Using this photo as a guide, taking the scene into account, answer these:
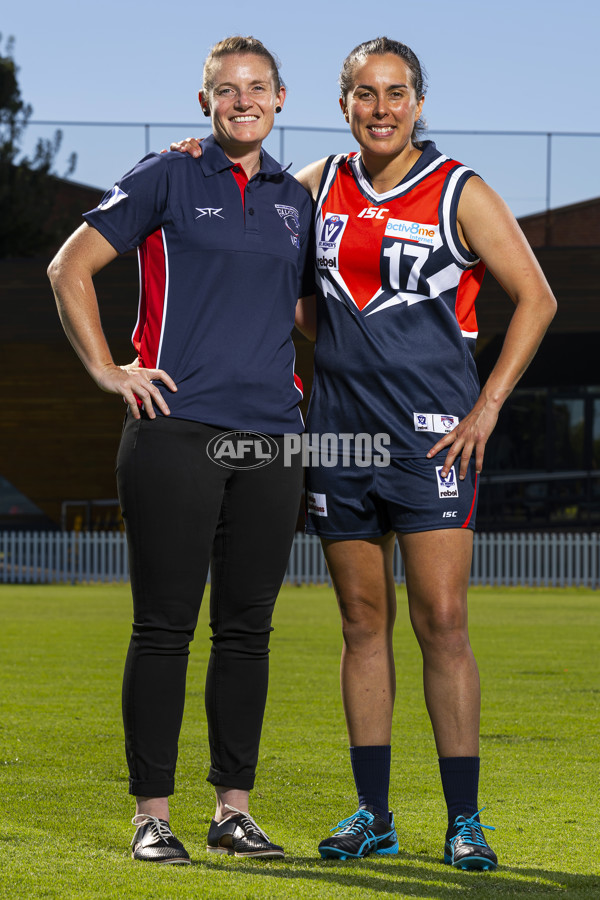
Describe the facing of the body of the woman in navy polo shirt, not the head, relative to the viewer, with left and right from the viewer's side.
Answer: facing the viewer and to the right of the viewer

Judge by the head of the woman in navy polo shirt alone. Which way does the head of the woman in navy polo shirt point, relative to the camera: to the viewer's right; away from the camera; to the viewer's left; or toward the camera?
toward the camera

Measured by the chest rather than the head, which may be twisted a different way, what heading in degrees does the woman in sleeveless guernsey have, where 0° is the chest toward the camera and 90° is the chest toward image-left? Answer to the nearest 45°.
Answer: approximately 45°

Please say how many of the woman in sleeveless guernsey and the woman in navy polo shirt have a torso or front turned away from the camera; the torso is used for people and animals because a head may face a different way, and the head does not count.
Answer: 0

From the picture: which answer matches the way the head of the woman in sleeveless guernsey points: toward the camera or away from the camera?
toward the camera

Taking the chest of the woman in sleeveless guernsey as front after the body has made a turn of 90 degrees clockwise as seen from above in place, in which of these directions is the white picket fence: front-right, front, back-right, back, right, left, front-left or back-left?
front-right
